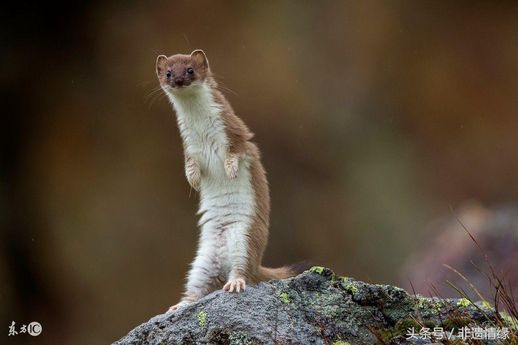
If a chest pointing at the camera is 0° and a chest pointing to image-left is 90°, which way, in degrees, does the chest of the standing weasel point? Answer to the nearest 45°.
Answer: approximately 45°
